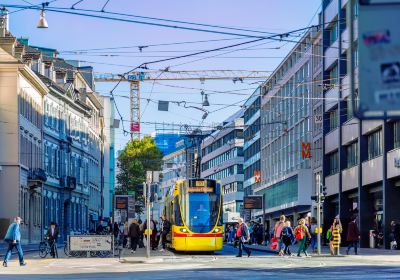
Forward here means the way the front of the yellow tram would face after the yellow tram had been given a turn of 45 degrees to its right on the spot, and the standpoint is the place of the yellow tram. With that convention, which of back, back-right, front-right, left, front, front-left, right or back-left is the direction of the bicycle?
front-right

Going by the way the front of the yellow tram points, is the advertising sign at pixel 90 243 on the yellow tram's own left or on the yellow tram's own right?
on the yellow tram's own right

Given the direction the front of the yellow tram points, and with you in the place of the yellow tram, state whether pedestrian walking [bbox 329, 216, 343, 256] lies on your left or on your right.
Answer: on your left

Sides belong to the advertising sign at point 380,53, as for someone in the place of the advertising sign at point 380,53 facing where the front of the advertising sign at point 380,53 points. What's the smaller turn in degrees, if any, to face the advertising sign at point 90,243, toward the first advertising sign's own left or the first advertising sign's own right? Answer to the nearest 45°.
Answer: approximately 180°

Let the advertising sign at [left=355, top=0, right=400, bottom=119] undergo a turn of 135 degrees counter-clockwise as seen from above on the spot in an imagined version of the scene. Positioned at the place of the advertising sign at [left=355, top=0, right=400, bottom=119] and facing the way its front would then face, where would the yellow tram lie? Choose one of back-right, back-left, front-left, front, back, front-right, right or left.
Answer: front-left

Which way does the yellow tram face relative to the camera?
toward the camera

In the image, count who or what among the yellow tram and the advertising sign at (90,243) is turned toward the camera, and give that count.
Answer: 2

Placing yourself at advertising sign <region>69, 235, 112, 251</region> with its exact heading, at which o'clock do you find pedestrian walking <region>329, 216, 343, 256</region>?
The pedestrian walking is roughly at 9 o'clock from the advertising sign.

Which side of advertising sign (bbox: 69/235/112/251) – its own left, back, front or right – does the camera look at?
front

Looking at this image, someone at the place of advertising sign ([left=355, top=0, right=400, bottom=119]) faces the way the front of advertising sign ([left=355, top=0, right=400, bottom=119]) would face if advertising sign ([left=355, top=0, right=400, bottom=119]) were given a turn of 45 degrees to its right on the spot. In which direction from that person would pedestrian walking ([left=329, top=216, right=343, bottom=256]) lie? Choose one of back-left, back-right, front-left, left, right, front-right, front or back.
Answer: back-right

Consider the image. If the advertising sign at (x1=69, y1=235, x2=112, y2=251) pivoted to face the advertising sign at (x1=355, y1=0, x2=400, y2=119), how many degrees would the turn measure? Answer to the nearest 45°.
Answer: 0° — it already faces it

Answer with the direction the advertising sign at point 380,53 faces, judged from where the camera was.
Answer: facing the viewer
